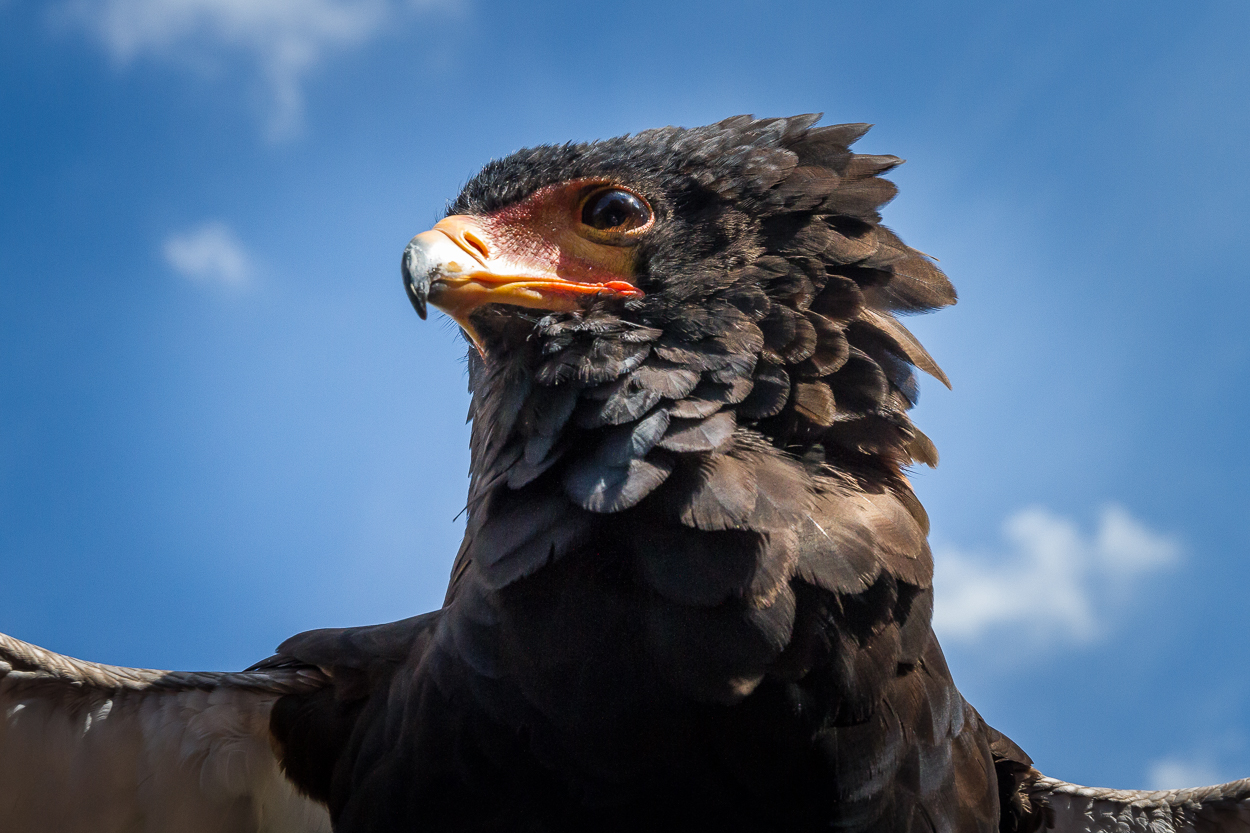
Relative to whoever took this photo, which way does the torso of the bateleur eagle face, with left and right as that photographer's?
facing the viewer and to the left of the viewer
